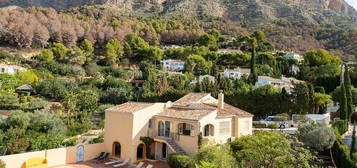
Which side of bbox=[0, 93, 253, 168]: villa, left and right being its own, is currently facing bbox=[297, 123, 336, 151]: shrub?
left

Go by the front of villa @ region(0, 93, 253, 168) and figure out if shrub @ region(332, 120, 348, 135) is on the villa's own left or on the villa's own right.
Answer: on the villa's own left

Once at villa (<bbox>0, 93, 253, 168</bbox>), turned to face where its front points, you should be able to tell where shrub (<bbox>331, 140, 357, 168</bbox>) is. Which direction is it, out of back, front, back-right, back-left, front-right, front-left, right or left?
left

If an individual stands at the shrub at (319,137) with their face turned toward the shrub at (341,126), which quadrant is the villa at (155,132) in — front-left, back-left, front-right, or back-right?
back-left

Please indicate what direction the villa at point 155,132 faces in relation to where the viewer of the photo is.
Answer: facing the viewer

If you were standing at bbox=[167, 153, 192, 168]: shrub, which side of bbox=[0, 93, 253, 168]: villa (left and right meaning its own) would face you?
front

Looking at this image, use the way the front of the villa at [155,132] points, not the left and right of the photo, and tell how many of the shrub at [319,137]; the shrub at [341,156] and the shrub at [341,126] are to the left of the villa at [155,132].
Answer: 3

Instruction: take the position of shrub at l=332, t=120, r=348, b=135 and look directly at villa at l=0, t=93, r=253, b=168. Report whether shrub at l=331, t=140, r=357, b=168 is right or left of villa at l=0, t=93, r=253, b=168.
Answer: left
